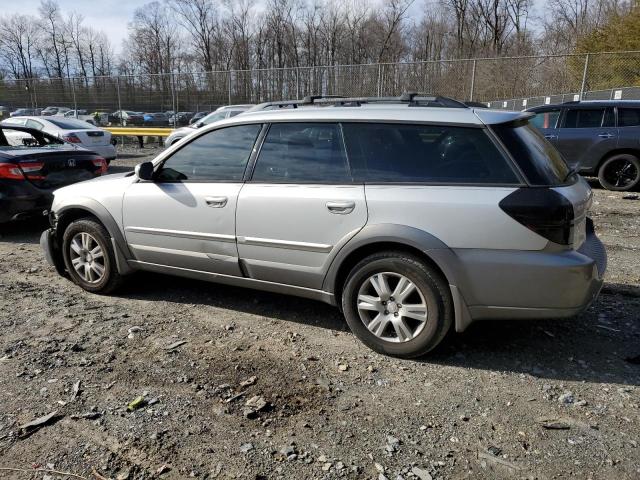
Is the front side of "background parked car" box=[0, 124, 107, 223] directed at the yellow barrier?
no

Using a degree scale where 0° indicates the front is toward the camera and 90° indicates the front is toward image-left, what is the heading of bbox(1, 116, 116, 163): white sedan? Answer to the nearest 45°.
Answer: approximately 135°

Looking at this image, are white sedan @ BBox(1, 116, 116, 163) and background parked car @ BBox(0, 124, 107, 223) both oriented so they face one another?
no

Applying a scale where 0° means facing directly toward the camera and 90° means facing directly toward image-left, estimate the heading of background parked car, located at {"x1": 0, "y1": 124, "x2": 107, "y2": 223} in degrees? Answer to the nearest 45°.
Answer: approximately 135°

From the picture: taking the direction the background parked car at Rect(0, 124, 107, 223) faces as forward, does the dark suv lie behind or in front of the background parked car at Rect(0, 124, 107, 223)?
behind

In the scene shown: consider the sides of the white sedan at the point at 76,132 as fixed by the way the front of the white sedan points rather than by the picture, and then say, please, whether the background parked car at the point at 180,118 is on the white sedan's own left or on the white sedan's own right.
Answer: on the white sedan's own right

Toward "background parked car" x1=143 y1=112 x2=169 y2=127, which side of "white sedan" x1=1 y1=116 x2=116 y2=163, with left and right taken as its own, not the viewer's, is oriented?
right

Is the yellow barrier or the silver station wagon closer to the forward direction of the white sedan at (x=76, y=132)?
the yellow barrier

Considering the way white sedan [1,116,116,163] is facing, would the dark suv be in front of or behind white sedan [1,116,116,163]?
behind

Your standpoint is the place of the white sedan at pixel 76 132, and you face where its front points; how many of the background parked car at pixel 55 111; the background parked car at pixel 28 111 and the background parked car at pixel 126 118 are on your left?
0

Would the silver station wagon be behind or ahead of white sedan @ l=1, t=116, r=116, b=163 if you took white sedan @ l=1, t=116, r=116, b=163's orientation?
behind

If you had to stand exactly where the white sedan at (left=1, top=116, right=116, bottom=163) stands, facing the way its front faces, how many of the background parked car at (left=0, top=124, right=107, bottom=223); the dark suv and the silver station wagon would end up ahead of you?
0

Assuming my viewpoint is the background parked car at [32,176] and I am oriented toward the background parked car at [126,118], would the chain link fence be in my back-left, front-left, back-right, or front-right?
front-right

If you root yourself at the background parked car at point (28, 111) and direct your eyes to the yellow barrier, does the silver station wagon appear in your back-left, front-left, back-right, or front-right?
front-right

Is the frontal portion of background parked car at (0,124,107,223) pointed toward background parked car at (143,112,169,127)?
no

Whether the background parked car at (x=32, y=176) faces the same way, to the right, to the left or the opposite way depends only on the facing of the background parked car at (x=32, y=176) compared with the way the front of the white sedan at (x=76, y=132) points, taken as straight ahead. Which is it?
the same way

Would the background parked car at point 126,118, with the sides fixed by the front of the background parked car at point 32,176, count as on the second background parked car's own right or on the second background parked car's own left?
on the second background parked car's own right

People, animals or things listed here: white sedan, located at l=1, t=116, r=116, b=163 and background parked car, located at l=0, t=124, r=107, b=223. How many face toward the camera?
0

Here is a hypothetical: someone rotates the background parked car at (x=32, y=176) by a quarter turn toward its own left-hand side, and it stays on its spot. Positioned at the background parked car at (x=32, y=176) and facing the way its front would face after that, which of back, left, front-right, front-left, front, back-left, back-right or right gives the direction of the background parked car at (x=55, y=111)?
back-right
